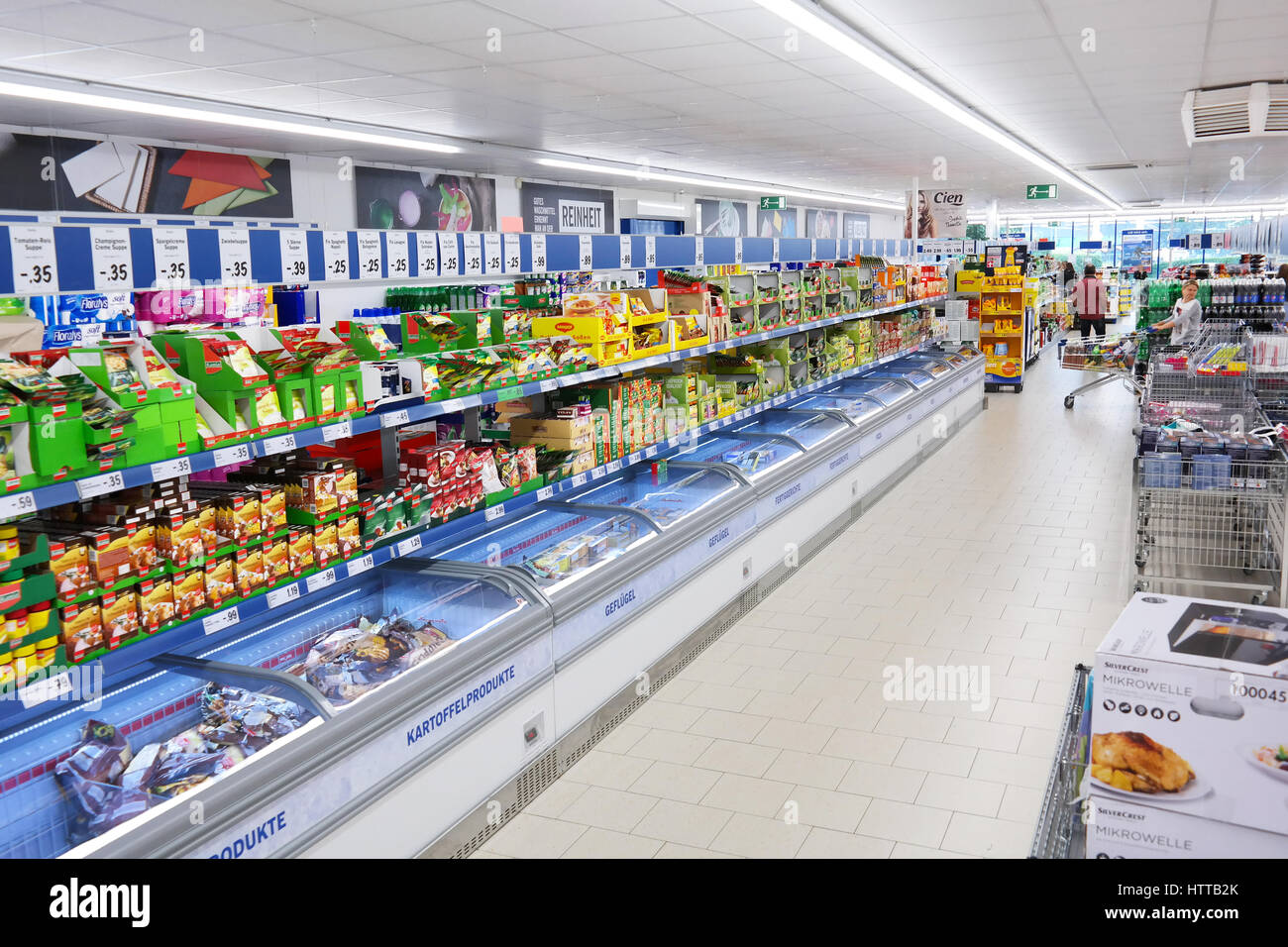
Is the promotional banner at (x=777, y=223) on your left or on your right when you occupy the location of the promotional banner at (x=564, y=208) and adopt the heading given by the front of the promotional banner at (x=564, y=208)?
on your left

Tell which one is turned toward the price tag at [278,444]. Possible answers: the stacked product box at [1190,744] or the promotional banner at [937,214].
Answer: the promotional banner

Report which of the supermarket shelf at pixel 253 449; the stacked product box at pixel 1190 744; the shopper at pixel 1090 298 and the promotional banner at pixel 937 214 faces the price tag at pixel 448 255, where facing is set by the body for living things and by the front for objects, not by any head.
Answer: the promotional banner

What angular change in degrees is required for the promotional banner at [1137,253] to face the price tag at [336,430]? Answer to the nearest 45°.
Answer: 0° — it already faces it

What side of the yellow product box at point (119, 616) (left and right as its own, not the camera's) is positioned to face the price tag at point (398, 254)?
left

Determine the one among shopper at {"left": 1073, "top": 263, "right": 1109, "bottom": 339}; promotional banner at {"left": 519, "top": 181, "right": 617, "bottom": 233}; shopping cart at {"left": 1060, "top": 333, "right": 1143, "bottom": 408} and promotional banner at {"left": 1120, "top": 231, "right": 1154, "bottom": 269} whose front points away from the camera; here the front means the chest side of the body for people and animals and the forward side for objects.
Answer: the shopper

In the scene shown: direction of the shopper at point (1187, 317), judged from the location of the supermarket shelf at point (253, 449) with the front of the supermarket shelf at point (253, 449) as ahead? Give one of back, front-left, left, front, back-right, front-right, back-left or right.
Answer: left

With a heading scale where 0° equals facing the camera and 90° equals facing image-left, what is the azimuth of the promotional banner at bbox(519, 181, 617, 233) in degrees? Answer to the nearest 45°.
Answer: approximately 315°

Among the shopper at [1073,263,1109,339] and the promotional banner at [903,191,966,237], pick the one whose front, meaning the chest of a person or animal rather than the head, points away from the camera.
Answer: the shopper

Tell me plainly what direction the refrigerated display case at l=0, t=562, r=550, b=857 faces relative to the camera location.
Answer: facing the viewer and to the right of the viewer

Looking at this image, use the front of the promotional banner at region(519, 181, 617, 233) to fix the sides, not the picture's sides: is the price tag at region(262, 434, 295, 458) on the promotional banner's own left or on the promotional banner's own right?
on the promotional banner's own right

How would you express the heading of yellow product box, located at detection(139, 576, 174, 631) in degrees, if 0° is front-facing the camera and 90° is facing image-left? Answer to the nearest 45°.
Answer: approximately 315°

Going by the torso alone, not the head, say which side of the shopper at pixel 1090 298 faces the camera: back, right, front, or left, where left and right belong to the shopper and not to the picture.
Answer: back

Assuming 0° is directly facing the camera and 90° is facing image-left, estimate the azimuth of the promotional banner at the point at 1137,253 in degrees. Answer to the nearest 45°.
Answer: approximately 0°

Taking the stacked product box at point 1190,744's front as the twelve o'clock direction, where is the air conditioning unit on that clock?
The air conditioning unit is roughly at 6 o'clock from the stacked product box.
